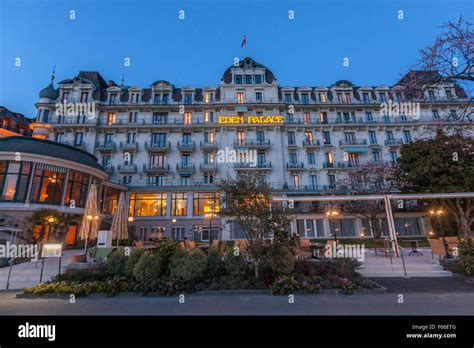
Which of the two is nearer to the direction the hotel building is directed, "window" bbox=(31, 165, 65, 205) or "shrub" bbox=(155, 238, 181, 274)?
the shrub

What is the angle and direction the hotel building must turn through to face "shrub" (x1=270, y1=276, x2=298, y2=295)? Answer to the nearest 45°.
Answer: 0° — it already faces it

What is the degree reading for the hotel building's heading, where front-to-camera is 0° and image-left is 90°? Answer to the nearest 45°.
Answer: approximately 0°

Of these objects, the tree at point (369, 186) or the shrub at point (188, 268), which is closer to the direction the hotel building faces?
the shrub

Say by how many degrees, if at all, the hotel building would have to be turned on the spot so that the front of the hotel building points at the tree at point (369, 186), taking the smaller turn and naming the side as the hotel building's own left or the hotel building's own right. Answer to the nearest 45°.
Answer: approximately 90° to the hotel building's own left

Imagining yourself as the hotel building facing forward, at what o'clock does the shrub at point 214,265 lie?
The shrub is roughly at 12 o'clock from the hotel building.

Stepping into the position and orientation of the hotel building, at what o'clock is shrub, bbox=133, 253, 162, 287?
The shrub is roughly at 12 o'clock from the hotel building.

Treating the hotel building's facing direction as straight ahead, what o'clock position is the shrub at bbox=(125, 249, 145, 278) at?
The shrub is roughly at 12 o'clock from the hotel building.

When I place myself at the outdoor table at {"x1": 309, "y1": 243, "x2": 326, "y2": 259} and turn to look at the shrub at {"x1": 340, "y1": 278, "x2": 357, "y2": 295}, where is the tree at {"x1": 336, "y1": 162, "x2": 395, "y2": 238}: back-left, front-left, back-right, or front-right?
back-left
